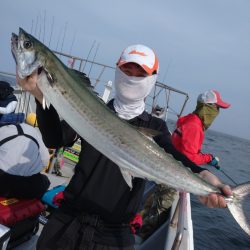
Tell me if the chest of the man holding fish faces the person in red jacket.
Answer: no

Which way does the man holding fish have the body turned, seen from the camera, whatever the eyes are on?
toward the camera

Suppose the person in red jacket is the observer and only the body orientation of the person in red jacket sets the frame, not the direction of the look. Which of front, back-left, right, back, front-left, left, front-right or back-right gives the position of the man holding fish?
right

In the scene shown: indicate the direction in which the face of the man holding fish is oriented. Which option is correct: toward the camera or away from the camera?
toward the camera
